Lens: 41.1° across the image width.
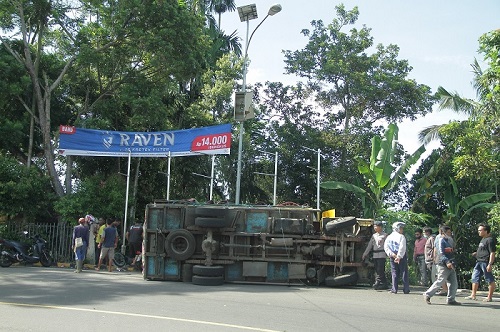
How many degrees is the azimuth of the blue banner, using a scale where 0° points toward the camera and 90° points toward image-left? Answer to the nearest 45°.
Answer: approximately 0°

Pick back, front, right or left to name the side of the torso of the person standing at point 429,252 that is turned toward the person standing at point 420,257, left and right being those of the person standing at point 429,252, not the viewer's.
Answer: right

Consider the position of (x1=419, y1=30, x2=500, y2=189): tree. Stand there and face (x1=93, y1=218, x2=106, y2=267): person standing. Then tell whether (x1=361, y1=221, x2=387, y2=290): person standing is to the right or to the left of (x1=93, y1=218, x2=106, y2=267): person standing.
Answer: left

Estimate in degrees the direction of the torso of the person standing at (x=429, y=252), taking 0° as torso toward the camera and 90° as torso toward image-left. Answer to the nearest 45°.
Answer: approximately 90°

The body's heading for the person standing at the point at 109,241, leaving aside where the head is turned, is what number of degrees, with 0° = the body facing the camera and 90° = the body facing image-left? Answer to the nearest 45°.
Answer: approximately 180°
